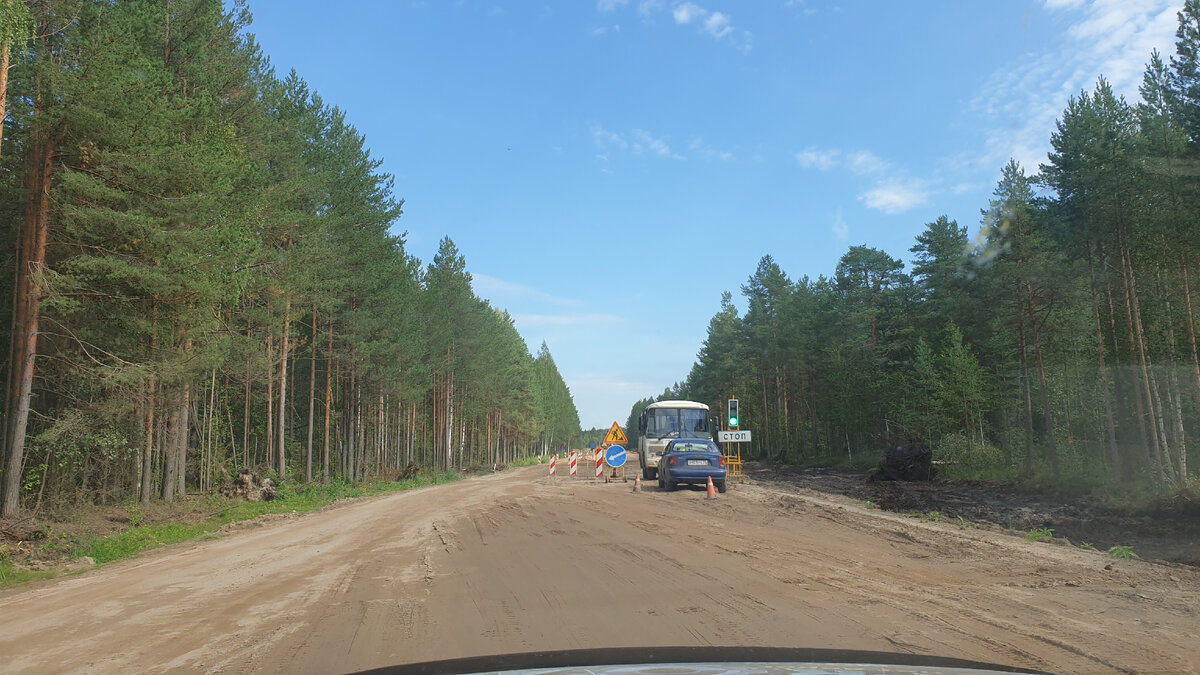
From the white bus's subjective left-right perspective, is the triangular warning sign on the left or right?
on its right

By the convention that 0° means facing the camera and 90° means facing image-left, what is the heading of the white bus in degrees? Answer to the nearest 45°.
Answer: approximately 0°

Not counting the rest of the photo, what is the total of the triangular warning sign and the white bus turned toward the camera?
2

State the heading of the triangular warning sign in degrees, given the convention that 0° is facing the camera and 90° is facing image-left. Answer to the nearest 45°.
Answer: approximately 0°

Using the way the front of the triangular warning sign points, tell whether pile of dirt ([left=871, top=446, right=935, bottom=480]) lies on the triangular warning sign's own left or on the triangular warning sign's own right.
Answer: on the triangular warning sign's own left

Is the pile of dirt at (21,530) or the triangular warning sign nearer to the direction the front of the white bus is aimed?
the pile of dirt
